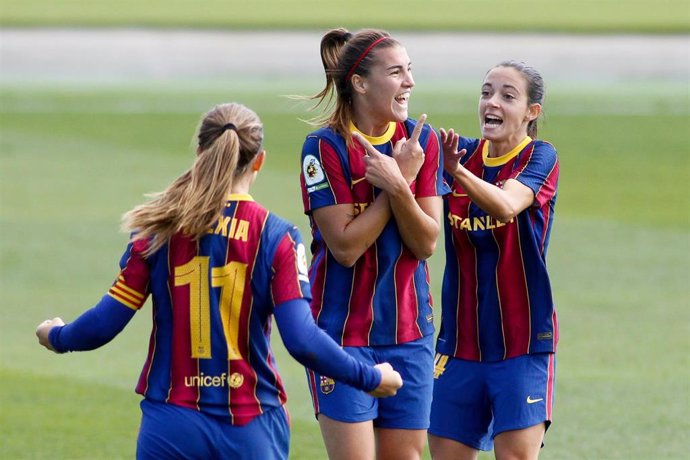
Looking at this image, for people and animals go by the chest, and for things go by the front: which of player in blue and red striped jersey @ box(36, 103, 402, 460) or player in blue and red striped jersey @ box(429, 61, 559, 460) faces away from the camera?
player in blue and red striped jersey @ box(36, 103, 402, 460)

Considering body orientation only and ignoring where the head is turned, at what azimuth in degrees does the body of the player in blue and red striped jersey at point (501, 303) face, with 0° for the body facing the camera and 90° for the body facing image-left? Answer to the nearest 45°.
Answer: approximately 45°

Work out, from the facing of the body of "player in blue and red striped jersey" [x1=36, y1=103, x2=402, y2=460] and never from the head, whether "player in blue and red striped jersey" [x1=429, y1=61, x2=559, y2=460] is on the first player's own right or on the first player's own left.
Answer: on the first player's own right

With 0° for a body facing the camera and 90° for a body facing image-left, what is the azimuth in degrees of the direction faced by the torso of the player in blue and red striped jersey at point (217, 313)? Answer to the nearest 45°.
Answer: approximately 180°

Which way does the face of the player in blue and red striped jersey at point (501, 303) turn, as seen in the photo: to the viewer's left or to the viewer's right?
to the viewer's left

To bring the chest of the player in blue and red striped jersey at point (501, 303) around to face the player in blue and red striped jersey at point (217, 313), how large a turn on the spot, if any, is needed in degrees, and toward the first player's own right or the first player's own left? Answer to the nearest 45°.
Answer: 0° — they already face them

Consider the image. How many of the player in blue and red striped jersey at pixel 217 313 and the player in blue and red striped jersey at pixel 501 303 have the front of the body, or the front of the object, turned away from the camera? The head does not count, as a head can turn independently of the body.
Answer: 1
